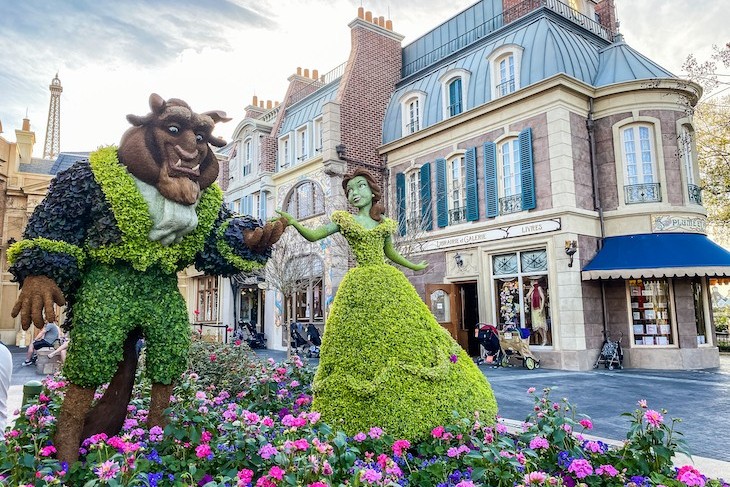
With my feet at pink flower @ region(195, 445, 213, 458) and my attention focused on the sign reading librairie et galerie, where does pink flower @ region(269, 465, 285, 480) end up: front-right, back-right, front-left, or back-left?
back-right

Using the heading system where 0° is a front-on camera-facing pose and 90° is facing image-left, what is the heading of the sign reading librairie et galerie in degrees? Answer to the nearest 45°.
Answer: approximately 45°

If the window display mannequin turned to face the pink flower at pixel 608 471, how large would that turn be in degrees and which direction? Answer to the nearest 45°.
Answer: approximately 45° to its left
